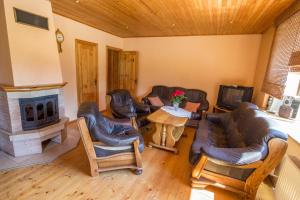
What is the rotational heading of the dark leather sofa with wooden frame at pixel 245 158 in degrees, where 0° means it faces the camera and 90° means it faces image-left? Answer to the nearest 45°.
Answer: approximately 90°

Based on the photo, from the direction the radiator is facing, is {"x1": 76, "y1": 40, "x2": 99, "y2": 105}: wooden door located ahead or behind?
ahead

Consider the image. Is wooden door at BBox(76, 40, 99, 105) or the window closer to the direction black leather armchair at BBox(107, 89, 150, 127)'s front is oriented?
the window

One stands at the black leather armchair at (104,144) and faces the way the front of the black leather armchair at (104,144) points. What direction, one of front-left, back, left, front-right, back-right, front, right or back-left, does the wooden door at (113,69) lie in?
left

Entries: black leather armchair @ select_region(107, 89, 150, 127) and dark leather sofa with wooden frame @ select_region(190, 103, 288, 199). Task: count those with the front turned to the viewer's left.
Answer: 1

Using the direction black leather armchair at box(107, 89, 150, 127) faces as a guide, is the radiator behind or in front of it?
in front

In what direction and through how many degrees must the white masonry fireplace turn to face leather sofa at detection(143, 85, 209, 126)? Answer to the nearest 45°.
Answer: approximately 45° to its left

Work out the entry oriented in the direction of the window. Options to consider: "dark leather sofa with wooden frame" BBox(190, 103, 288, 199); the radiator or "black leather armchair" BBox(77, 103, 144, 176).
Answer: "black leather armchair" BBox(77, 103, 144, 176)

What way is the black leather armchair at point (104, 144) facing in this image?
to the viewer's right
